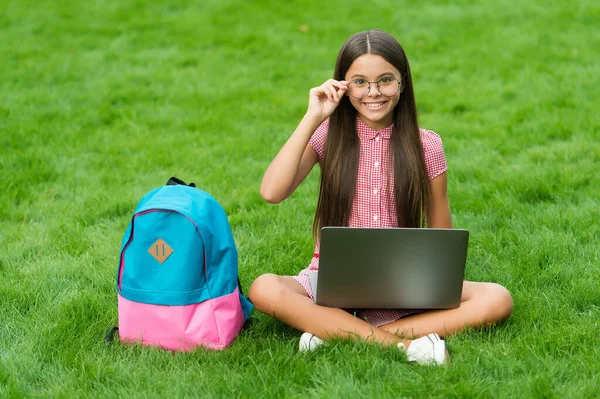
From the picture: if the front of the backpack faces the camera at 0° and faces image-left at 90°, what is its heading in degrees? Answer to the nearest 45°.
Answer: approximately 45°

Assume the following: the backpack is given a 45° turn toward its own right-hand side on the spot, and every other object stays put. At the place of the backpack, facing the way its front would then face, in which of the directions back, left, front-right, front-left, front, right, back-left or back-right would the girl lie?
back

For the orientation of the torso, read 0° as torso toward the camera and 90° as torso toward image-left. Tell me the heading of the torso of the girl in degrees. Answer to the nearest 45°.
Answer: approximately 0°
